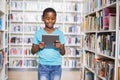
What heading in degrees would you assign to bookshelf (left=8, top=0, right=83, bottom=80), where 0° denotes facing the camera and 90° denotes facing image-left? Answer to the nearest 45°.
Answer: approximately 0°

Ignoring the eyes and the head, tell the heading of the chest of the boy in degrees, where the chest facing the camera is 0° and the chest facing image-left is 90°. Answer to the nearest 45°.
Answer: approximately 0°

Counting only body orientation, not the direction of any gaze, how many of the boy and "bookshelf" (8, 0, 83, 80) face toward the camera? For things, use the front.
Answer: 2

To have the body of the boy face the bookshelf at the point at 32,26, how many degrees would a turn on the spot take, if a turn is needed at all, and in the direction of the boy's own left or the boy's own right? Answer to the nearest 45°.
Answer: approximately 180°

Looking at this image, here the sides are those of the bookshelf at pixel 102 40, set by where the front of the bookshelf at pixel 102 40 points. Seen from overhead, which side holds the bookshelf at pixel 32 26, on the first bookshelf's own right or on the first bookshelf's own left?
on the first bookshelf's own right
